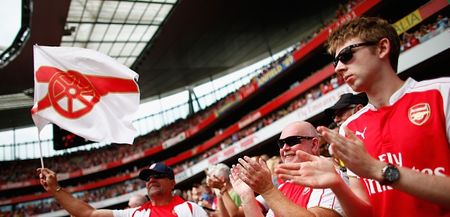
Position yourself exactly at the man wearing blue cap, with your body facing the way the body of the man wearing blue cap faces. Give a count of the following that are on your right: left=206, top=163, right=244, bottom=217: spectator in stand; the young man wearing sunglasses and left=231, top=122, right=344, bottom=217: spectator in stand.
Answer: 0

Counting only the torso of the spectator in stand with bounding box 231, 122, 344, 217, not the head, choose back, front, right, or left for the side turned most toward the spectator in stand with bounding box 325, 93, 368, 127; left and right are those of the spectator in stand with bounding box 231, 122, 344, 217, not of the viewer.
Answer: back

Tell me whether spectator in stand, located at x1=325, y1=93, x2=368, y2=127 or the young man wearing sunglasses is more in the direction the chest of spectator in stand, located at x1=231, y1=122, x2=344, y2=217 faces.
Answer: the young man wearing sunglasses

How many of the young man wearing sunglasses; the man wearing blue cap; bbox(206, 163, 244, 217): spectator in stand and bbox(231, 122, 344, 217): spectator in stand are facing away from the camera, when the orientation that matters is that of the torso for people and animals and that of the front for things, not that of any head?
0

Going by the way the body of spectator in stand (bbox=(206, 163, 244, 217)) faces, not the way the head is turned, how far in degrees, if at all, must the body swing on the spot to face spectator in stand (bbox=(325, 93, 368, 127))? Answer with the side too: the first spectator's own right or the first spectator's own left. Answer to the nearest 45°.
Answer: approximately 135° to the first spectator's own left

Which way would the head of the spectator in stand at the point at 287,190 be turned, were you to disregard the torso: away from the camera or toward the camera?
toward the camera

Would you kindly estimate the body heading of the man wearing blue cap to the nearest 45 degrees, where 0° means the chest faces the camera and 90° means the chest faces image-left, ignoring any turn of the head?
approximately 45°

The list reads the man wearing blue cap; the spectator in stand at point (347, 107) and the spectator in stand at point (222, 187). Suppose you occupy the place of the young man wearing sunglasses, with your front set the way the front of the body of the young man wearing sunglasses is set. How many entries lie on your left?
0

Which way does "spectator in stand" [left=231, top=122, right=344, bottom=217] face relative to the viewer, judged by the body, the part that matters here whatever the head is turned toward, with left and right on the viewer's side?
facing the viewer and to the left of the viewer

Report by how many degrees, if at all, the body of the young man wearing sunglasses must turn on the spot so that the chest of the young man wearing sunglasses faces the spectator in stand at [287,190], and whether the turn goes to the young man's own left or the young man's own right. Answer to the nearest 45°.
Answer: approximately 90° to the young man's own right

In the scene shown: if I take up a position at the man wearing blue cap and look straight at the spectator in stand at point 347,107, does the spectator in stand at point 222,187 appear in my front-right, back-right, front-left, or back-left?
front-left

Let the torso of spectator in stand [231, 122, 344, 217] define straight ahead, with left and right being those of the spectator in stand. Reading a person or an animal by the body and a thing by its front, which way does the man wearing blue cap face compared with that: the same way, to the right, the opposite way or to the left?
the same way

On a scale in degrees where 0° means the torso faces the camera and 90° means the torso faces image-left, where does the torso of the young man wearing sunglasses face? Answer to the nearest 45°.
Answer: approximately 45°

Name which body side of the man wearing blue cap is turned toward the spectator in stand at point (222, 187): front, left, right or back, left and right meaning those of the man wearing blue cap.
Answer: left

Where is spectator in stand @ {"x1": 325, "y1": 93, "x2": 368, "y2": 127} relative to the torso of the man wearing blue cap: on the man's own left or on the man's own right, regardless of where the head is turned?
on the man's own left

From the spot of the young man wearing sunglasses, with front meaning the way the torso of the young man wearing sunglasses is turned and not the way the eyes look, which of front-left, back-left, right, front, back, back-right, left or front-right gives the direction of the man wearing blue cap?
right

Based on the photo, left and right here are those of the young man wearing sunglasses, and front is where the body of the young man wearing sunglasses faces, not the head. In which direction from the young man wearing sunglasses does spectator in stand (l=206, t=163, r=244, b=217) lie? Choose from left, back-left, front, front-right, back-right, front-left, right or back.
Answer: right
